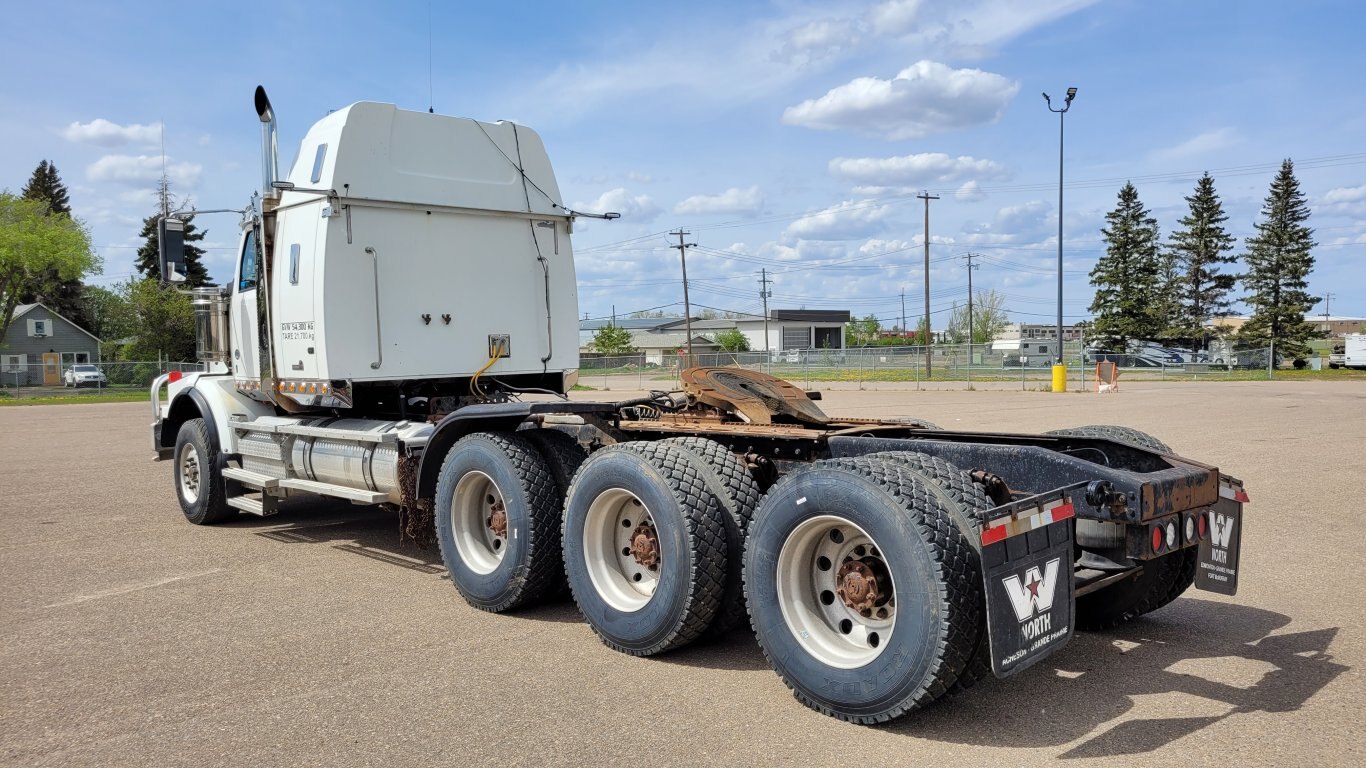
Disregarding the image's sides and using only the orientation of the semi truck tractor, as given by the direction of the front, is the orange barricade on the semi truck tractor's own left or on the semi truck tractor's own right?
on the semi truck tractor's own right

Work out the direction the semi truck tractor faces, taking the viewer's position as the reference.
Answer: facing away from the viewer and to the left of the viewer
